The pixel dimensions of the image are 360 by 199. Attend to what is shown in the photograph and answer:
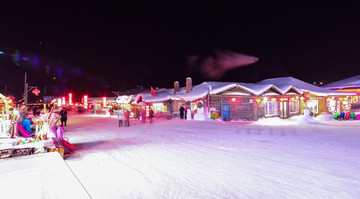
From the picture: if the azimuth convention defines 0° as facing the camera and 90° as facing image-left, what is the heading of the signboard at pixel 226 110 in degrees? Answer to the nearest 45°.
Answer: approximately 0°

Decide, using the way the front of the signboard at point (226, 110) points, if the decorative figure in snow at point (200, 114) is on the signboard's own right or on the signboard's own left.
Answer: on the signboard's own right
